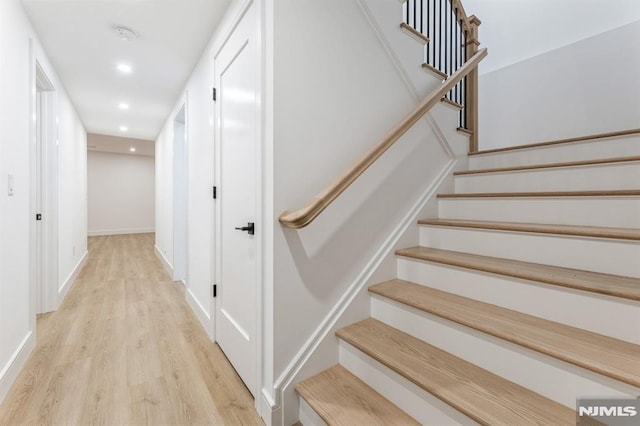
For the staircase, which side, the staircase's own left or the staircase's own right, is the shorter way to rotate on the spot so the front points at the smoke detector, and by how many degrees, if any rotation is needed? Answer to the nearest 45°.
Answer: approximately 45° to the staircase's own right

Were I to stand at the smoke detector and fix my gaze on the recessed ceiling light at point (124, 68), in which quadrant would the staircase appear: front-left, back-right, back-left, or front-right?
back-right

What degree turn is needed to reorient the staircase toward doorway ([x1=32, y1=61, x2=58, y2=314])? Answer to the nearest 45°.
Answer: approximately 45° to its right

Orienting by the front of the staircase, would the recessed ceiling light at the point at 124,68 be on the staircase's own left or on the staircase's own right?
on the staircase's own right

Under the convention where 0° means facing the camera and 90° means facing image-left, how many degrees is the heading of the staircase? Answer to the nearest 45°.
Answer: approximately 45°

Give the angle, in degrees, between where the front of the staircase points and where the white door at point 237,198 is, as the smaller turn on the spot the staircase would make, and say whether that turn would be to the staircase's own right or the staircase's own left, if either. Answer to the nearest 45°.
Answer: approximately 45° to the staircase's own right
